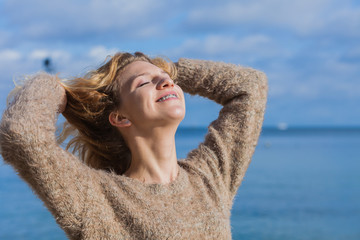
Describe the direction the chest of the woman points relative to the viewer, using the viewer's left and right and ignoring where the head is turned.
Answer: facing the viewer and to the right of the viewer

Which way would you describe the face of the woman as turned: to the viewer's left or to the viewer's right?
to the viewer's right
